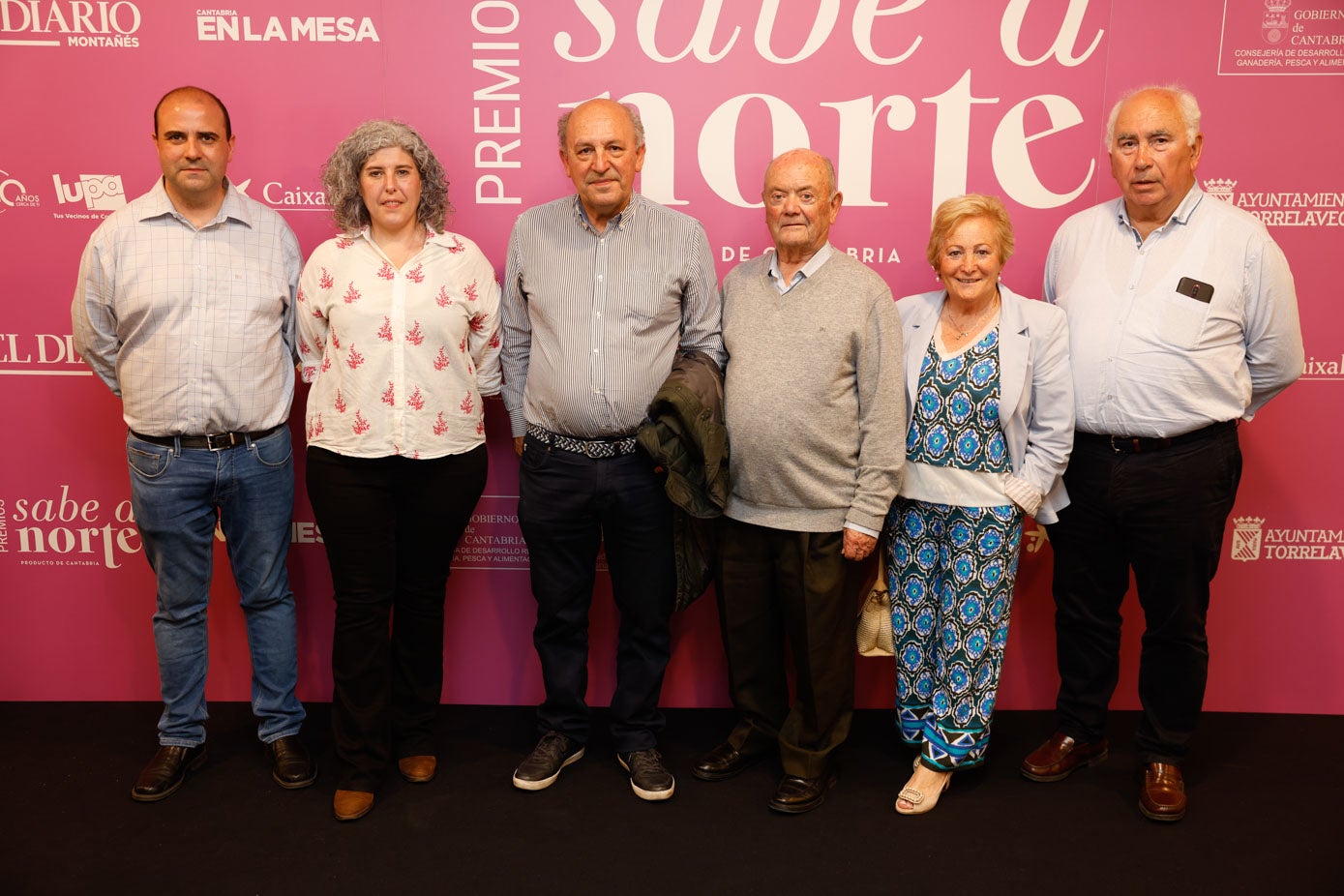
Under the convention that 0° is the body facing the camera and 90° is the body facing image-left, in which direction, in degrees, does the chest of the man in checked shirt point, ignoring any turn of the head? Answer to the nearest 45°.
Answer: approximately 0°

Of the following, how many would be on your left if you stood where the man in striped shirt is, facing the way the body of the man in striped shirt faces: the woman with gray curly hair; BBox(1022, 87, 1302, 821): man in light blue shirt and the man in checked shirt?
1

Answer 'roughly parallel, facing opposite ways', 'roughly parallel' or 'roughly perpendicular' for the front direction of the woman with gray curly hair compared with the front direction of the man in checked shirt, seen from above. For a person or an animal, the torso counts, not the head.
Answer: roughly parallel

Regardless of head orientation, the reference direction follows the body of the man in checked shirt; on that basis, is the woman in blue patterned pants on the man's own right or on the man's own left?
on the man's own left

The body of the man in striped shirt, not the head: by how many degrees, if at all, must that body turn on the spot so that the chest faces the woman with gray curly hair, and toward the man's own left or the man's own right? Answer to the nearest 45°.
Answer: approximately 90° to the man's own right

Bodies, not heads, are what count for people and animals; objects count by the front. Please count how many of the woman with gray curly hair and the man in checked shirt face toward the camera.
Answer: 2

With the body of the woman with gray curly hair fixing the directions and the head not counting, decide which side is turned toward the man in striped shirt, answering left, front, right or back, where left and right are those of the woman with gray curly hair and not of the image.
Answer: left

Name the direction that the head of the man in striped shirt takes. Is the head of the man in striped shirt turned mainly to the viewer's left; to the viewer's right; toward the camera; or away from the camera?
toward the camera

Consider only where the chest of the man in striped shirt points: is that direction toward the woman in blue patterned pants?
no

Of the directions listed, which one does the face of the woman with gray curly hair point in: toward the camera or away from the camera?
toward the camera

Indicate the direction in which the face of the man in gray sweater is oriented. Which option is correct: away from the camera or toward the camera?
toward the camera

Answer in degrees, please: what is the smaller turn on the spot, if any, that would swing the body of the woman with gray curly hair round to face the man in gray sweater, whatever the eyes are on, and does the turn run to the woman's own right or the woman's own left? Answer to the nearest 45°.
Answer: approximately 90° to the woman's own left

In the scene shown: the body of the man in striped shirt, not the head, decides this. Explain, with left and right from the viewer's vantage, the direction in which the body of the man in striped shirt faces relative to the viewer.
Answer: facing the viewer

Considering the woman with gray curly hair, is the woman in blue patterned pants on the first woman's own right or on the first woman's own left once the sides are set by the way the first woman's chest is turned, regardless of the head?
on the first woman's own left

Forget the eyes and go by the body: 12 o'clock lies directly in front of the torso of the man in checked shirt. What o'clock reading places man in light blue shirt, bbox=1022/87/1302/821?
The man in light blue shirt is roughly at 10 o'clock from the man in checked shirt.

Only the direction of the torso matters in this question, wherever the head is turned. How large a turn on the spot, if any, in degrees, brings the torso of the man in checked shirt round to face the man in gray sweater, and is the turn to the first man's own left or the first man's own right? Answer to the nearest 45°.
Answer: approximately 45° to the first man's own left

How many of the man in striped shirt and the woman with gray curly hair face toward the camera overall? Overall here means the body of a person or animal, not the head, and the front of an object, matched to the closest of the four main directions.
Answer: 2

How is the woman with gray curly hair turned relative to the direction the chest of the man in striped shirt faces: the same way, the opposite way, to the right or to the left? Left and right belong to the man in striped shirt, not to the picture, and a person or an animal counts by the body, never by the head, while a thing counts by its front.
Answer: the same way

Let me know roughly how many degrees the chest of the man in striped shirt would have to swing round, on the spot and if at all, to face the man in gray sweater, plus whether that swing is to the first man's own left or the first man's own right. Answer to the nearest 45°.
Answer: approximately 90° to the first man's own left
